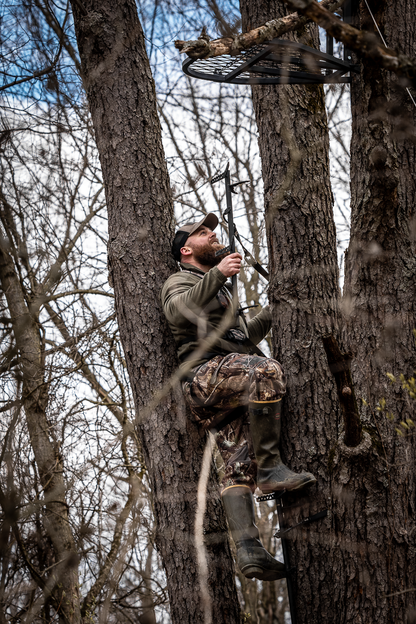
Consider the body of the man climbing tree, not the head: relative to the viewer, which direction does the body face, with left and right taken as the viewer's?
facing to the right of the viewer
